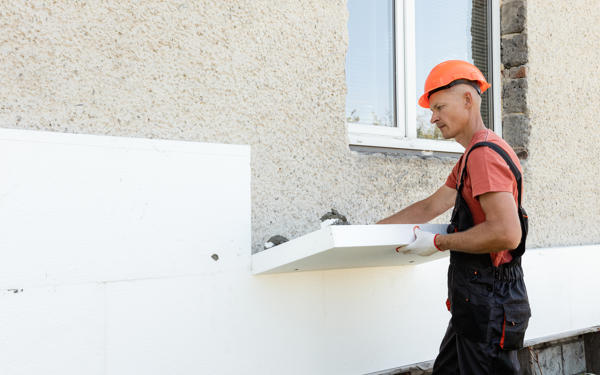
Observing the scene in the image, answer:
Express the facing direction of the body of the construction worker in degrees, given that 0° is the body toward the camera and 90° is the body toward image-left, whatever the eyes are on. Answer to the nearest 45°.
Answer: approximately 90°

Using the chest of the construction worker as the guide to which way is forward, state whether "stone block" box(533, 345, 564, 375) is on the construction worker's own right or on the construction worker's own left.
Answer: on the construction worker's own right

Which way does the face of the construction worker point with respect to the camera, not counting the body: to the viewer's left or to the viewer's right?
to the viewer's left

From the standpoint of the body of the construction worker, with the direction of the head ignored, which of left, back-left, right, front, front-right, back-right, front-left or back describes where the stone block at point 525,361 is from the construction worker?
right

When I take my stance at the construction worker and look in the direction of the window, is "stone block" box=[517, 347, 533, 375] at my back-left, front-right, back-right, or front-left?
front-right

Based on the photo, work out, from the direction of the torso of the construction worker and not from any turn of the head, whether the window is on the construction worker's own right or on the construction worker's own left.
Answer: on the construction worker's own right

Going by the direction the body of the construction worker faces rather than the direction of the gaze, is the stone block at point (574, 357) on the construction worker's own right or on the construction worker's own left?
on the construction worker's own right
